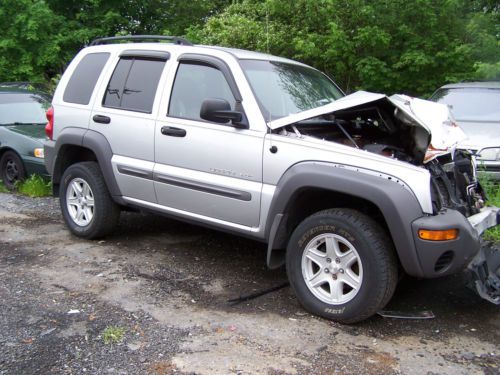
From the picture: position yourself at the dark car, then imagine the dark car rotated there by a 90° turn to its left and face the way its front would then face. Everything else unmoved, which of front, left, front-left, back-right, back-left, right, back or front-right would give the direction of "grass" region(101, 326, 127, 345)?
back-right

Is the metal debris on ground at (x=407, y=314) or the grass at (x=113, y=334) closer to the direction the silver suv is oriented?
the metal debris on ground

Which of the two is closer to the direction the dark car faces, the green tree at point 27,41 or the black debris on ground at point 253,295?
the black debris on ground

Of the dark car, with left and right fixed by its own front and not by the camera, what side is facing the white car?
front

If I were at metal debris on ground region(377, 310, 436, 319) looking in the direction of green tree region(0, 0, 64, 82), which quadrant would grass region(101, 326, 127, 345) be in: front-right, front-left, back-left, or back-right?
front-left

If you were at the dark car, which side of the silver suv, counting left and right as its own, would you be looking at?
back

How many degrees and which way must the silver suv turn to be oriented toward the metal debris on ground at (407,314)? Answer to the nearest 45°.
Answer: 0° — it already faces it

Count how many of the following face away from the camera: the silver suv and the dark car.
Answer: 0

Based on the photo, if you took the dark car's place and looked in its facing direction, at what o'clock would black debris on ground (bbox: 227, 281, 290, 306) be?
The black debris on ground is roughly at 1 o'clock from the dark car.

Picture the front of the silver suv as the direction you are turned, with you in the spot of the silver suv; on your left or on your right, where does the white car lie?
on your left

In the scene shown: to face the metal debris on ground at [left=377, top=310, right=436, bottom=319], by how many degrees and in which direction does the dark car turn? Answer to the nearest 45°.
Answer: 0° — it already faces it

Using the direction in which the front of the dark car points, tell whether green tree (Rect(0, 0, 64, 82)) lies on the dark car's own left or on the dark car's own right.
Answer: on the dark car's own left

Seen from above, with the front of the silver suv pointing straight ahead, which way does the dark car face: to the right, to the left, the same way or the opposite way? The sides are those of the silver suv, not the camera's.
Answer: the same way

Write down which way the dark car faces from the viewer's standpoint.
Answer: facing the viewer and to the right of the viewer

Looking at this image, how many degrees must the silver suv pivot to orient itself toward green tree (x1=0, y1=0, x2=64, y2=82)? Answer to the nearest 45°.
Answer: approximately 180°

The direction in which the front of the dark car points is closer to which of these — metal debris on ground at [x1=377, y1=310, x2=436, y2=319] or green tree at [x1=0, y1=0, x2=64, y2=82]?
the metal debris on ground
